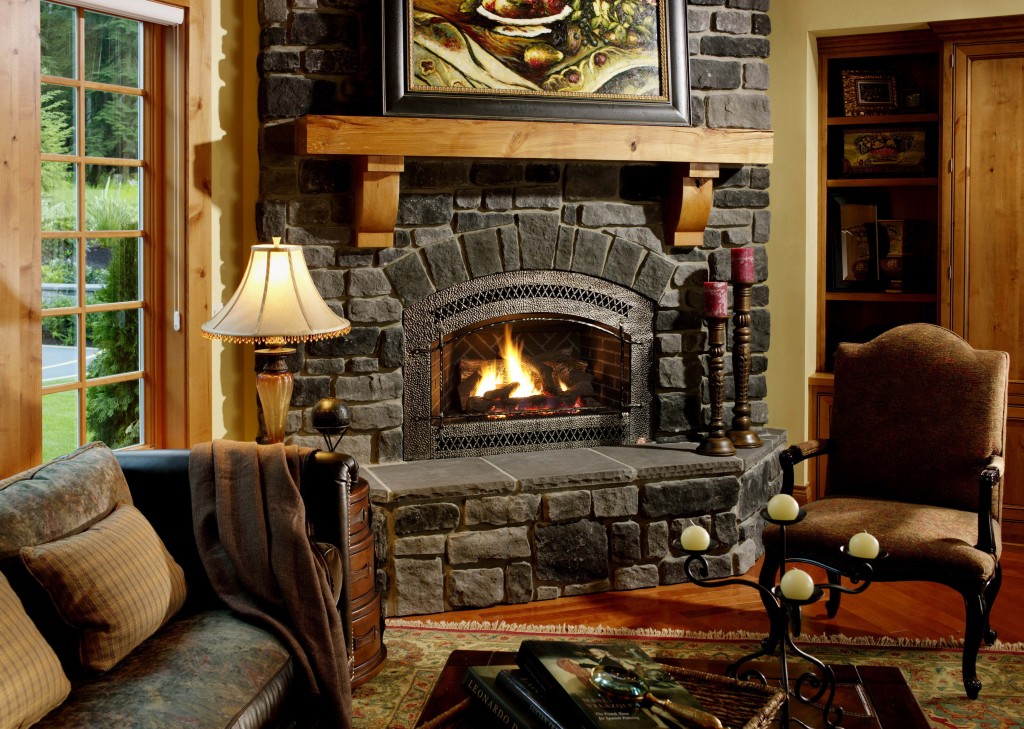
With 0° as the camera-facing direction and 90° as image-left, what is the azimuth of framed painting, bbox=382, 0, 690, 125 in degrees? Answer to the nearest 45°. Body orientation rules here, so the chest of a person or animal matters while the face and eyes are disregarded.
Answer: approximately 0°

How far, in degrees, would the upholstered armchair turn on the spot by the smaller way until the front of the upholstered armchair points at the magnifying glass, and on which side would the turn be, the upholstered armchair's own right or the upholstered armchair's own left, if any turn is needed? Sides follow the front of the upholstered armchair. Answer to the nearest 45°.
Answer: approximately 45° to the upholstered armchair's own left

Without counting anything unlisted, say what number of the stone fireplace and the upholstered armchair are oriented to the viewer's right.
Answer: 0

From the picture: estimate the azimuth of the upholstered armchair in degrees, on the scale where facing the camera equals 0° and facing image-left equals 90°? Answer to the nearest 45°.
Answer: approximately 45°

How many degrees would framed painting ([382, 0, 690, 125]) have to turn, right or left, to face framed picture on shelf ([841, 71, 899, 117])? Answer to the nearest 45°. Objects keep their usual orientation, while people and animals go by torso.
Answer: approximately 135° to its left

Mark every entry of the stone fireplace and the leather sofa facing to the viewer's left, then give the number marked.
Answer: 0

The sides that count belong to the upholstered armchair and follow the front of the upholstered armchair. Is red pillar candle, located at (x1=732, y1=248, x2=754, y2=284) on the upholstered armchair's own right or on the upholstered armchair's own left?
on the upholstered armchair's own right

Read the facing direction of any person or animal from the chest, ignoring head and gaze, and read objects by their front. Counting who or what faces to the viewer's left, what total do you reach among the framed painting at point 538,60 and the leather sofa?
0

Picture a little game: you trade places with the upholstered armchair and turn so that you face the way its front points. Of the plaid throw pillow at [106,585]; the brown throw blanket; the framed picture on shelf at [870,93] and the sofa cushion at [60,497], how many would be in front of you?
3

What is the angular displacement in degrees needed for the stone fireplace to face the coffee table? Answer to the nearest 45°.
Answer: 0° — it already faces it

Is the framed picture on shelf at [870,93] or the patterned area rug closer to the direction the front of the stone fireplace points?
the patterned area rug

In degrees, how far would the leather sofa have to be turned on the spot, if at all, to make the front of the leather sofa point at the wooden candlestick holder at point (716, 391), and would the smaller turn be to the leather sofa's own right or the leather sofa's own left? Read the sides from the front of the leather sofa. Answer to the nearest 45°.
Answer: approximately 90° to the leather sofa's own left

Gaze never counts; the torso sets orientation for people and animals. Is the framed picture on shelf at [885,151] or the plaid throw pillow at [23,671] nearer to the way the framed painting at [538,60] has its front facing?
the plaid throw pillow
